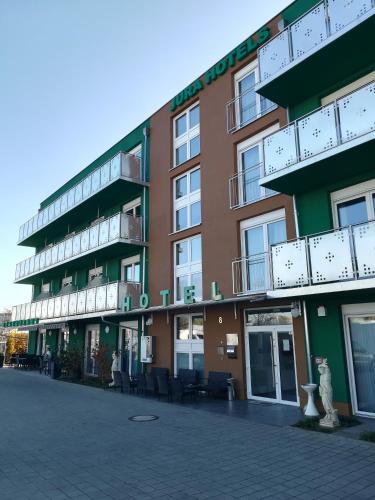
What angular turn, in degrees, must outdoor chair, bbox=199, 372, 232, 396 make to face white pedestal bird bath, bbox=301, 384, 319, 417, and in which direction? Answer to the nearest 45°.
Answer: approximately 135° to its left

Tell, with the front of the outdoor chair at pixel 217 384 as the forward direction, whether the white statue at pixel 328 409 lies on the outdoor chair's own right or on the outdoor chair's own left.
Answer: on the outdoor chair's own left

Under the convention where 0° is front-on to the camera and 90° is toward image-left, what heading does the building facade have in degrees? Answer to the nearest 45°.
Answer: approximately 45°

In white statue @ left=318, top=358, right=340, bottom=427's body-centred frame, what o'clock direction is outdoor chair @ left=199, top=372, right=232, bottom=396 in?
The outdoor chair is roughly at 3 o'clock from the white statue.

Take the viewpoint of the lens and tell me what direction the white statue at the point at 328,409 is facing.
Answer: facing the viewer and to the left of the viewer

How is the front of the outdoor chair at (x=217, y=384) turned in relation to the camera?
facing to the left of the viewer

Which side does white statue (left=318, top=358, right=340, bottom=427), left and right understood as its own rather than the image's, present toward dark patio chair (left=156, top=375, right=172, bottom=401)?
right
